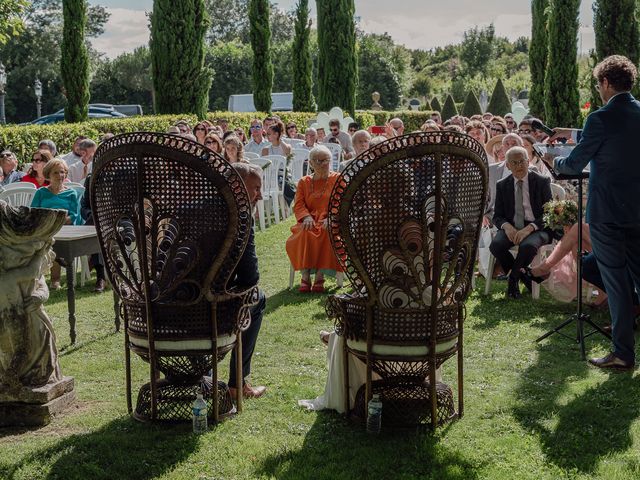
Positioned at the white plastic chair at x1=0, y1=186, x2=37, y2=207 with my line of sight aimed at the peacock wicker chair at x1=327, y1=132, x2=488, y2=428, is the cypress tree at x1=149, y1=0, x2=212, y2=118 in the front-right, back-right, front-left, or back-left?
back-left

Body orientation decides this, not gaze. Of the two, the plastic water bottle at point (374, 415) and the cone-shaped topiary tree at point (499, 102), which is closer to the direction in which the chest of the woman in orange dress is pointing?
the plastic water bottle

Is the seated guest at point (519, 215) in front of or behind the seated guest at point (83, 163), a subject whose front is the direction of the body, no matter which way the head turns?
in front

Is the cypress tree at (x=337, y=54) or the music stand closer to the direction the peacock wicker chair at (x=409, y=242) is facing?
the cypress tree

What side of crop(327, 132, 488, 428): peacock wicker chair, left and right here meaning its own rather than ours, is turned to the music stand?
right

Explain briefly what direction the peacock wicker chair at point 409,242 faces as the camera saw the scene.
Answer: facing away from the viewer and to the left of the viewer

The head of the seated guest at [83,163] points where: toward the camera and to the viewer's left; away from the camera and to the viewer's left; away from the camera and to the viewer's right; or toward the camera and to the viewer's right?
toward the camera and to the viewer's right

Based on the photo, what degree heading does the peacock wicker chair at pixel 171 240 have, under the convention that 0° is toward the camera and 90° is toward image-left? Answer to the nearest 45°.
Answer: approximately 225°

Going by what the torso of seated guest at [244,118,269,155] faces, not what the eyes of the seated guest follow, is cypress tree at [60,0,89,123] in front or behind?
behind

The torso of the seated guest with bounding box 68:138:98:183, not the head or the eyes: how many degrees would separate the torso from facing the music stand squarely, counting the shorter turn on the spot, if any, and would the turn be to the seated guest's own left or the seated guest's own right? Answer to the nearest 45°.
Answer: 0° — they already face it
